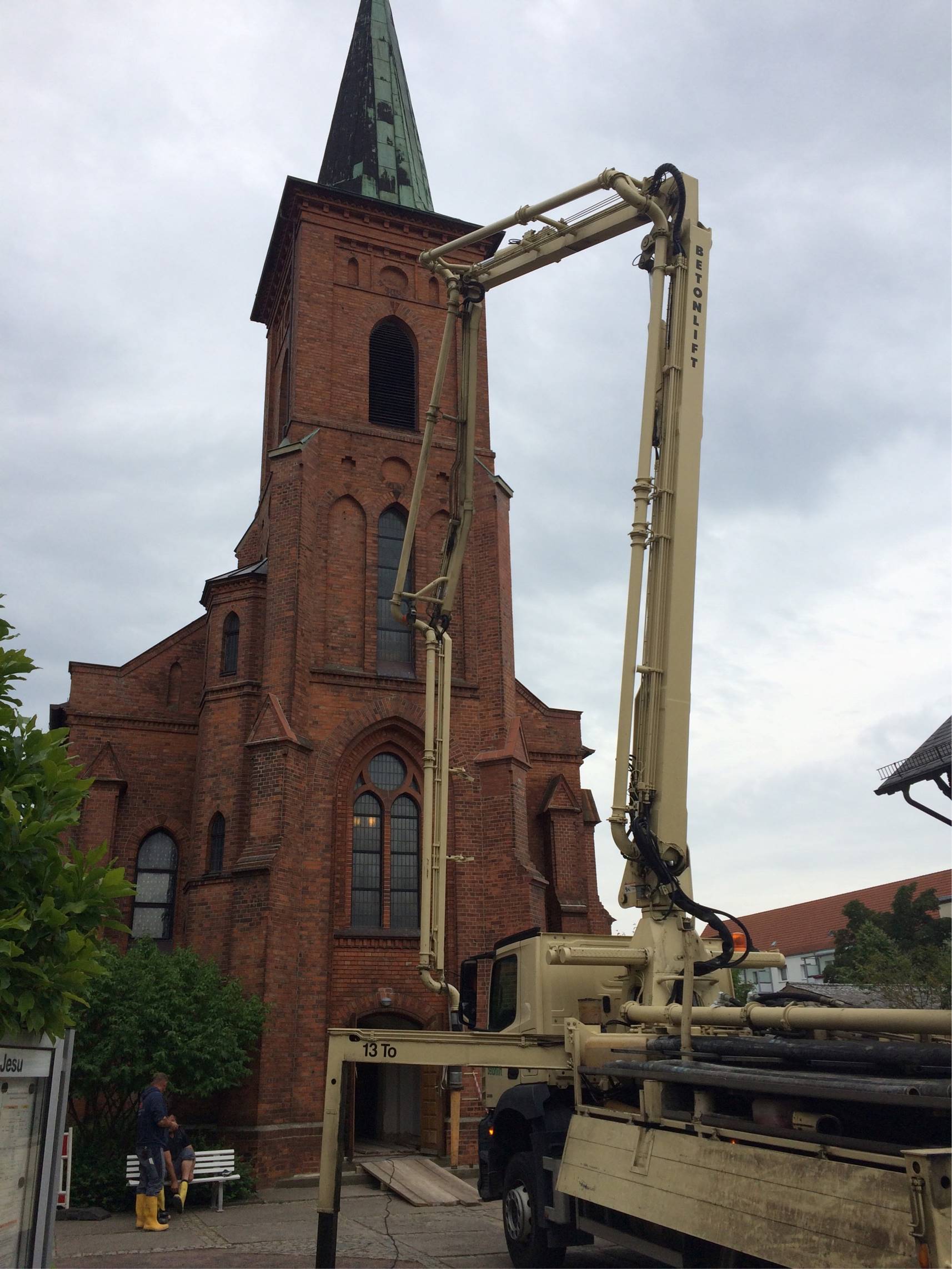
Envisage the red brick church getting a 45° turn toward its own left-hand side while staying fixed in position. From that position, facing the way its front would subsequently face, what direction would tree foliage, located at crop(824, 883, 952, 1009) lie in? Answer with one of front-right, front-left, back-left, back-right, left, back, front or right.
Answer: left

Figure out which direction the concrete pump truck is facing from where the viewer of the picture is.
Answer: facing away from the viewer and to the left of the viewer

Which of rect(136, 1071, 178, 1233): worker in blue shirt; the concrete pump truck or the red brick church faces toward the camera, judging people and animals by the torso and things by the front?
the red brick church

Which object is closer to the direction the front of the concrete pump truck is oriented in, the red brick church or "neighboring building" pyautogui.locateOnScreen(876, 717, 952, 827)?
the red brick church

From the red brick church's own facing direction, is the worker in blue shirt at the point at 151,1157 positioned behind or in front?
in front

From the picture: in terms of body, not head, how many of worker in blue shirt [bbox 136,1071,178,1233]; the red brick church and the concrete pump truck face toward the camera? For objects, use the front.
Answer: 1

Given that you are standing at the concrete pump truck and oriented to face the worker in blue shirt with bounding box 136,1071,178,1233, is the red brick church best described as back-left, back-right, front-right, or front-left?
front-right

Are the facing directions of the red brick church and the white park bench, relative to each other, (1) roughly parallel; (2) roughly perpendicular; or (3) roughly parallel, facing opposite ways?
roughly parallel

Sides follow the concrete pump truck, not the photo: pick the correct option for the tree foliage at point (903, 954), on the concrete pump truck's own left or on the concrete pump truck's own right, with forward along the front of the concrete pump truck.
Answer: on the concrete pump truck's own right

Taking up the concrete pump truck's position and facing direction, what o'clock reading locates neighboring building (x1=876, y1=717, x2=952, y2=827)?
The neighboring building is roughly at 3 o'clock from the concrete pump truck.

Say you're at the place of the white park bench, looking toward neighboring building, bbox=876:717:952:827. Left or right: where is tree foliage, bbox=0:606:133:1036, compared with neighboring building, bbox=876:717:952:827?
right

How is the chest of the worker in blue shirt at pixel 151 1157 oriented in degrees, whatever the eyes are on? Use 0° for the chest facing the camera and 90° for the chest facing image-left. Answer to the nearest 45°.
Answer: approximately 270°

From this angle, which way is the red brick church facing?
toward the camera

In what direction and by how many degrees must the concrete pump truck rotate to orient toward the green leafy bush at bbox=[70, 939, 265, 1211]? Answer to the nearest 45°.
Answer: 0° — it already faces it

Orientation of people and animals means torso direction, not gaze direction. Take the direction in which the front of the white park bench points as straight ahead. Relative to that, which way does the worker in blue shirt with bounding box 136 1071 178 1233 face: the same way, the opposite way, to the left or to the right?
to the left

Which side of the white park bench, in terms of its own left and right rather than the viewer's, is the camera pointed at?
front
